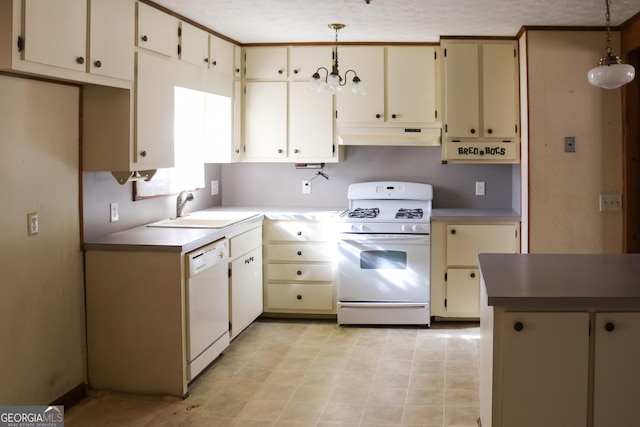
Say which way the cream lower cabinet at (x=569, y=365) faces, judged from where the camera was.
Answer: facing the viewer

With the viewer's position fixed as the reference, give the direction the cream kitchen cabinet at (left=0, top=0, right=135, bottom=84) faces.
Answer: facing the viewer and to the right of the viewer

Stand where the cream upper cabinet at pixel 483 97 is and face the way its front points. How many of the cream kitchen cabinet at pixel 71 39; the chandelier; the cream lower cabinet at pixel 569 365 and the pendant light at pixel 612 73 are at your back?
0

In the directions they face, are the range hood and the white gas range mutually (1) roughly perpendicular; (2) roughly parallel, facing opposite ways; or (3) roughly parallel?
roughly parallel

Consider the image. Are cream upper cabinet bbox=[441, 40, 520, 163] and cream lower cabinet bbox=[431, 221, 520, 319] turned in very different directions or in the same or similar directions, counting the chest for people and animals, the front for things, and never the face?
same or similar directions

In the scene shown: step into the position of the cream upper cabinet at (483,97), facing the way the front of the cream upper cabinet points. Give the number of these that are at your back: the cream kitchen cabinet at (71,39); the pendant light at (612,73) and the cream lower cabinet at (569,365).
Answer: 0

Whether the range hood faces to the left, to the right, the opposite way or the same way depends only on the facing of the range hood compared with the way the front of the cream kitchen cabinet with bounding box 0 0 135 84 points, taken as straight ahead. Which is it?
to the right

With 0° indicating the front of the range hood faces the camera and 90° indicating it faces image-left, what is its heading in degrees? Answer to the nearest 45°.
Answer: approximately 0°

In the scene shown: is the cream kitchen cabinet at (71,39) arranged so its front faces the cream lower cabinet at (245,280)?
no

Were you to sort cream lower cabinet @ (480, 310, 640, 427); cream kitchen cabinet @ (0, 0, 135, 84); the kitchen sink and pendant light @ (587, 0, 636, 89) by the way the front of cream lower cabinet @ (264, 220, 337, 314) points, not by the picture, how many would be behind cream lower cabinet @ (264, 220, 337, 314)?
0

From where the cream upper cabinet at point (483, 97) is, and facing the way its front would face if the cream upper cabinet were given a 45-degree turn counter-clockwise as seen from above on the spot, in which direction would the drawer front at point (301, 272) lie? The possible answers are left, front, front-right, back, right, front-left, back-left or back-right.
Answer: back-right

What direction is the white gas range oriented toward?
toward the camera

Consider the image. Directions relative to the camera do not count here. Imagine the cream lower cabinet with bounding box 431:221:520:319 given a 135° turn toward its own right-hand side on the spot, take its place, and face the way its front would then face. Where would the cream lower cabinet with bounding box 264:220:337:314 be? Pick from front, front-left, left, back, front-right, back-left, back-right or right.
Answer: front-left

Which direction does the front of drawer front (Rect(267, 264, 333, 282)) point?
toward the camera

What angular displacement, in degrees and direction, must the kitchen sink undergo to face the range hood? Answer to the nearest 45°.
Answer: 0° — it already faces it

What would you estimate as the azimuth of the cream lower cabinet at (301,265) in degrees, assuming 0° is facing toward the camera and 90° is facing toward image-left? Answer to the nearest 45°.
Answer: approximately 0°
